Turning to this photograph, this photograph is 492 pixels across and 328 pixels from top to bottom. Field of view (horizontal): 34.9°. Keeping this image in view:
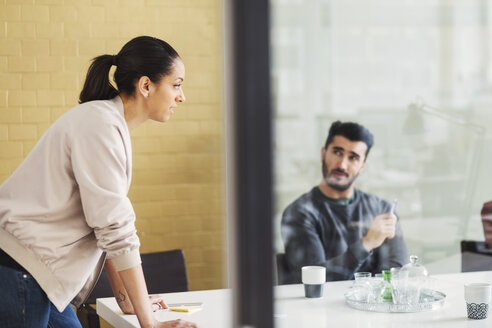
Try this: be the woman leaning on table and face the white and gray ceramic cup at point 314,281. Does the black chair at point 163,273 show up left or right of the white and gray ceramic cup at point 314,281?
left

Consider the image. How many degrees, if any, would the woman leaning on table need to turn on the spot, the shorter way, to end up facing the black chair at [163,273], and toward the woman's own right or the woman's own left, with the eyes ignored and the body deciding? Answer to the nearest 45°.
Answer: approximately 90° to the woman's own left

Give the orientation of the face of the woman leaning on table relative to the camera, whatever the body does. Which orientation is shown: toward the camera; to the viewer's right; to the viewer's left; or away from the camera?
to the viewer's right

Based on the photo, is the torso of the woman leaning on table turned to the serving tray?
yes

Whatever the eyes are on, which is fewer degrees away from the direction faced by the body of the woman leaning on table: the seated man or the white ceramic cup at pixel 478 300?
the white ceramic cup

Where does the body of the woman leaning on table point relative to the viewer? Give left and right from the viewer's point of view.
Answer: facing to the right of the viewer

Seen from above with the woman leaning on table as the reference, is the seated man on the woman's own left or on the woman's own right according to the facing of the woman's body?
on the woman's own left

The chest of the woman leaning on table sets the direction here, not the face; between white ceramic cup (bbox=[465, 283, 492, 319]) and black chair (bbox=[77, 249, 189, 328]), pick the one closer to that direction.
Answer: the white ceramic cup

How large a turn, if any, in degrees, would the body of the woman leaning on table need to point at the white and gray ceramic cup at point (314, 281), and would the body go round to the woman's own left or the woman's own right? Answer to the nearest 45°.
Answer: approximately 45° to the woman's own left
